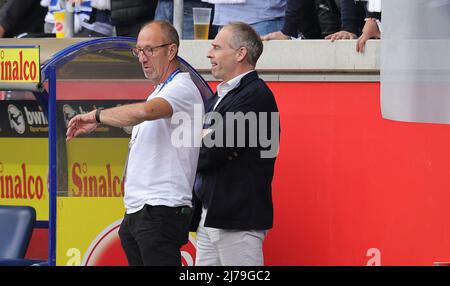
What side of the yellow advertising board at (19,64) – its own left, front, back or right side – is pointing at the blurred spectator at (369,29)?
left

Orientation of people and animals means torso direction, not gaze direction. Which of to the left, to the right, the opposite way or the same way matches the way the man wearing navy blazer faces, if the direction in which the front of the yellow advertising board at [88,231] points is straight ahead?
to the right

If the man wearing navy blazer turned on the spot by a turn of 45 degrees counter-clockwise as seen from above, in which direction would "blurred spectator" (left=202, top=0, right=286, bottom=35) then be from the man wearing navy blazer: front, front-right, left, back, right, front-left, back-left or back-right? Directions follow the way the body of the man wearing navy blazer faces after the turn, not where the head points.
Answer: back-right

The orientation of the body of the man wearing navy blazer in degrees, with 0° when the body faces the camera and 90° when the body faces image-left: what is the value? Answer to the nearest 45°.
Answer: approximately 90°

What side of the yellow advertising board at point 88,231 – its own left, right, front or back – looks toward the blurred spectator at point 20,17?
back

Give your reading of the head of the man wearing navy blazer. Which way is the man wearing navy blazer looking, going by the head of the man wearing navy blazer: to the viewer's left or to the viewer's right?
to the viewer's left

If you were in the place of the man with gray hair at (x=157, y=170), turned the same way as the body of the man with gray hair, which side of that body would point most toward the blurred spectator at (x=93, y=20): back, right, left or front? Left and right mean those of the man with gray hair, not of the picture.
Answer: right

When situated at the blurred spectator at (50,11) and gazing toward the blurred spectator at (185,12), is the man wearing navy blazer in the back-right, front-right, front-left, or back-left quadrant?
front-right

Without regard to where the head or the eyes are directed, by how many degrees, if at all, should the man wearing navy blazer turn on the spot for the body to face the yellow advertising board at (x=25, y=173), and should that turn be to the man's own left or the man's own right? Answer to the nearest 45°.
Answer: approximately 45° to the man's own right

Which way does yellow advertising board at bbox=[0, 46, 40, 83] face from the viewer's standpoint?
toward the camera

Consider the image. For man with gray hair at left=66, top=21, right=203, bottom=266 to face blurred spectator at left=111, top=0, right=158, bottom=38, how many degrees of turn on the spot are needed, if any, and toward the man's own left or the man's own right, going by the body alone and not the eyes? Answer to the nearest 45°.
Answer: approximately 90° to the man's own right

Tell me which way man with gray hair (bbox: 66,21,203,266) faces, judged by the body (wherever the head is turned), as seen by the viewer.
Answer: to the viewer's left

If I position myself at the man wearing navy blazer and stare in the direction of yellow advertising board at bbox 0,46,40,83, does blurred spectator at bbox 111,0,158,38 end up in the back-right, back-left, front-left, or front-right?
front-right

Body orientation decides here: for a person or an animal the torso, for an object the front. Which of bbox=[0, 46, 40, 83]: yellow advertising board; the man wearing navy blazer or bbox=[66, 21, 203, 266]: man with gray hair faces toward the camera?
the yellow advertising board

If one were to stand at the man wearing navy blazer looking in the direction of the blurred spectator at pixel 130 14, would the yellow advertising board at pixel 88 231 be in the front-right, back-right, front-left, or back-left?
front-left

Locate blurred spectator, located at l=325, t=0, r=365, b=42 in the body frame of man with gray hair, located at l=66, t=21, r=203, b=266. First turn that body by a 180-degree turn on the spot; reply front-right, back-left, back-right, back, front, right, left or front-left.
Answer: front-left

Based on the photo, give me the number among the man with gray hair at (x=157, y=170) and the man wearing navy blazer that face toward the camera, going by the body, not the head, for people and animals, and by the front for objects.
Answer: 0

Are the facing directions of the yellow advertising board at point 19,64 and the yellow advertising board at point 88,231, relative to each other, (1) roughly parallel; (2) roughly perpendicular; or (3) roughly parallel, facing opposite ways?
roughly parallel

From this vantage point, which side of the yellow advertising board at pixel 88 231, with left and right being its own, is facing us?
front
